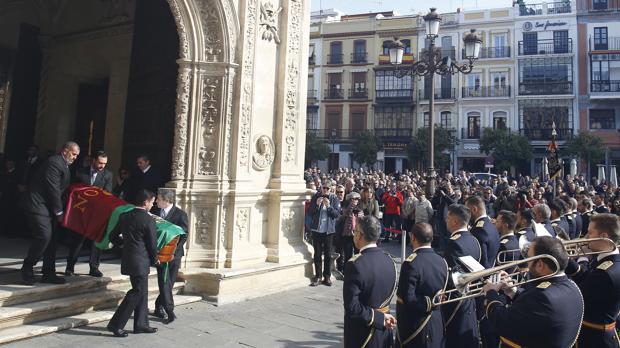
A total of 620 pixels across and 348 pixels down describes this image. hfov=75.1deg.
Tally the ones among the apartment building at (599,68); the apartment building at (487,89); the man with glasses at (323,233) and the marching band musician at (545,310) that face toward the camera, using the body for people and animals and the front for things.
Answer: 3

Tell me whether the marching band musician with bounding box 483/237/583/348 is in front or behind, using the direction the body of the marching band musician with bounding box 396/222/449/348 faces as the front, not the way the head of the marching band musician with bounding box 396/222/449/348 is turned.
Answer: behind

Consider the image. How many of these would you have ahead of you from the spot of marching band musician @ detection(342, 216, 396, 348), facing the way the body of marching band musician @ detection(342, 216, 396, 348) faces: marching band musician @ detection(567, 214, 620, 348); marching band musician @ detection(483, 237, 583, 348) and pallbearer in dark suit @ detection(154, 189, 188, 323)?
1

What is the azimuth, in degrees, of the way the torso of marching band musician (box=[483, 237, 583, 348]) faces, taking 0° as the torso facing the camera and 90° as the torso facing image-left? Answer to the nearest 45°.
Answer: approximately 135°

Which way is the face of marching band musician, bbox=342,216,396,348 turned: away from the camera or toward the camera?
away from the camera

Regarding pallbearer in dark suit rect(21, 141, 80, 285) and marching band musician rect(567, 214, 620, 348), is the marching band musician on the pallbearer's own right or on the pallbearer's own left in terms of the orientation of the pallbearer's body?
on the pallbearer's own right

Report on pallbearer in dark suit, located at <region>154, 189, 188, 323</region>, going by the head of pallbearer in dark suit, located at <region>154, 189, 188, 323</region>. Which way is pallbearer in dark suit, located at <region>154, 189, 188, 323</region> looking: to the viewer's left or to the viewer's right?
to the viewer's left

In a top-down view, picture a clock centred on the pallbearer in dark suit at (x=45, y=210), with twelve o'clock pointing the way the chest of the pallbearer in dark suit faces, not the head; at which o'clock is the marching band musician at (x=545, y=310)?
The marching band musician is roughly at 2 o'clock from the pallbearer in dark suit.

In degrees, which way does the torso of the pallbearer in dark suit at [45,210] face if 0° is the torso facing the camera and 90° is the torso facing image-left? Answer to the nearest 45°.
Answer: approximately 270°

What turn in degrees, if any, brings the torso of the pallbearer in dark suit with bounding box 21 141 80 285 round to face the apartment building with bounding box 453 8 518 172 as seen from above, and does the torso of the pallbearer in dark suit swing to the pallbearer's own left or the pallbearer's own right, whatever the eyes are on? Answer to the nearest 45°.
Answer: approximately 45° to the pallbearer's own left

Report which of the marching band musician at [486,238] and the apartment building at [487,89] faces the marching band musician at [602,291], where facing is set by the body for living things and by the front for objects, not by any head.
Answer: the apartment building

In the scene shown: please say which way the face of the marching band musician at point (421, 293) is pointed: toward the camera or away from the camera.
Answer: away from the camera
